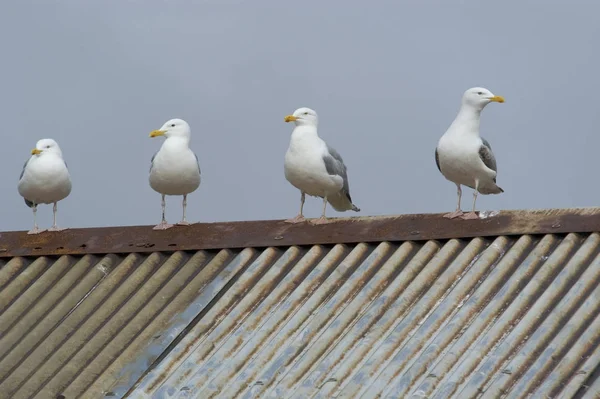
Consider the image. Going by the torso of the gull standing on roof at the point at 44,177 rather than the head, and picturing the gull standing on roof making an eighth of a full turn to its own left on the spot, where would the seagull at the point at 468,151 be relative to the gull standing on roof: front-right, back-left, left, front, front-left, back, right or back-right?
front

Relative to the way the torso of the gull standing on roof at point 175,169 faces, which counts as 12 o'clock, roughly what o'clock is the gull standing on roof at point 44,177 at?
the gull standing on roof at point 44,177 is roughly at 4 o'clock from the gull standing on roof at point 175,169.

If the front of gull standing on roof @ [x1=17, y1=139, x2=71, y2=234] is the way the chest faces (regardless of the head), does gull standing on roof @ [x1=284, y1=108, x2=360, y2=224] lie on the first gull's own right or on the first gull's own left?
on the first gull's own left

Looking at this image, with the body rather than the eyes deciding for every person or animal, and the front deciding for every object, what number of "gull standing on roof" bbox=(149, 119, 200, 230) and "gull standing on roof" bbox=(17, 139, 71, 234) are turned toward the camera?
2

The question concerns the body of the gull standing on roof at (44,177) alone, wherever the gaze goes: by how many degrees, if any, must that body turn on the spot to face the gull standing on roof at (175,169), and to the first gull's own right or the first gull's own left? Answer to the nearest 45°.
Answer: approximately 45° to the first gull's own left

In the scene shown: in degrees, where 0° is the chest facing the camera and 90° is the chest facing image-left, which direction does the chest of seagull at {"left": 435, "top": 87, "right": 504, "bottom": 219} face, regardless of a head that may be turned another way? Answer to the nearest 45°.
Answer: approximately 45°

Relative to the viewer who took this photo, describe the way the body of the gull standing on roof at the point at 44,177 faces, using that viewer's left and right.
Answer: facing the viewer

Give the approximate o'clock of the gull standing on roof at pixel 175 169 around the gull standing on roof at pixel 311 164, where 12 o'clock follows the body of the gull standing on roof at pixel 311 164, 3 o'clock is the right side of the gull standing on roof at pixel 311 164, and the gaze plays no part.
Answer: the gull standing on roof at pixel 175 169 is roughly at 2 o'clock from the gull standing on roof at pixel 311 164.

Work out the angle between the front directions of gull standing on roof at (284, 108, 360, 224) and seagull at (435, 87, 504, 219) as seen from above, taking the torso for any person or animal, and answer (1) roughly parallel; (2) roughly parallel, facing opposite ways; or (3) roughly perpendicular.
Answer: roughly parallel

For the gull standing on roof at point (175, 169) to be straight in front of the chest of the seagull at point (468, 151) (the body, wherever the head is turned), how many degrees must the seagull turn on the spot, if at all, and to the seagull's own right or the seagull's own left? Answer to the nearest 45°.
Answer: approximately 45° to the seagull's own right

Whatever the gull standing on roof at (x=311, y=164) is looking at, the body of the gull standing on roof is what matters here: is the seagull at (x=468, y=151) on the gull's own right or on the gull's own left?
on the gull's own left
